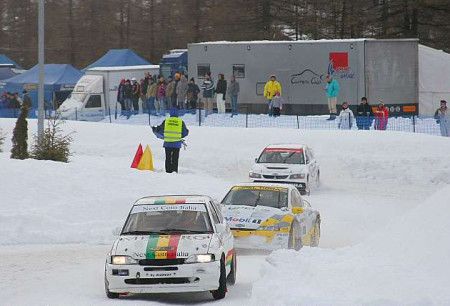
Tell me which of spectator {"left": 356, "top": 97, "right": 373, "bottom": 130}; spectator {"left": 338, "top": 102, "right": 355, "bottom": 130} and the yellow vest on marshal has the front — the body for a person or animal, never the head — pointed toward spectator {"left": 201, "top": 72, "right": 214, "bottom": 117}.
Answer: the yellow vest on marshal

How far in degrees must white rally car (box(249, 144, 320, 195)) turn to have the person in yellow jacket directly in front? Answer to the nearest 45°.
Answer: approximately 180°

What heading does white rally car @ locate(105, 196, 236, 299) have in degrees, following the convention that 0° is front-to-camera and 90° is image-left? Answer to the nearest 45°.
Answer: approximately 0°

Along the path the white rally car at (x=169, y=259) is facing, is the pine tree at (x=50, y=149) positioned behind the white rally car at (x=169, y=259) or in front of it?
behind

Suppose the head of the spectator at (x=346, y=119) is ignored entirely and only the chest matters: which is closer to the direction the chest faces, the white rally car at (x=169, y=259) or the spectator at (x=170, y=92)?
the white rally car

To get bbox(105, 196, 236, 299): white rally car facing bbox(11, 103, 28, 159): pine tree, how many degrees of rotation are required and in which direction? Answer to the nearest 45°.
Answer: approximately 180°

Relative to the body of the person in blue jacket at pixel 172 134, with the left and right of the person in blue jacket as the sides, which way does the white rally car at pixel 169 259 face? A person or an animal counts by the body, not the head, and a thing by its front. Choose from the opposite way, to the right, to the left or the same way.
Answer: the opposite way

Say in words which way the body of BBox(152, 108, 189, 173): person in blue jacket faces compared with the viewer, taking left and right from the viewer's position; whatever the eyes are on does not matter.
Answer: facing away from the viewer

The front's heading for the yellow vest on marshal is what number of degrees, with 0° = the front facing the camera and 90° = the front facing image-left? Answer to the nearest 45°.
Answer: approximately 180°
